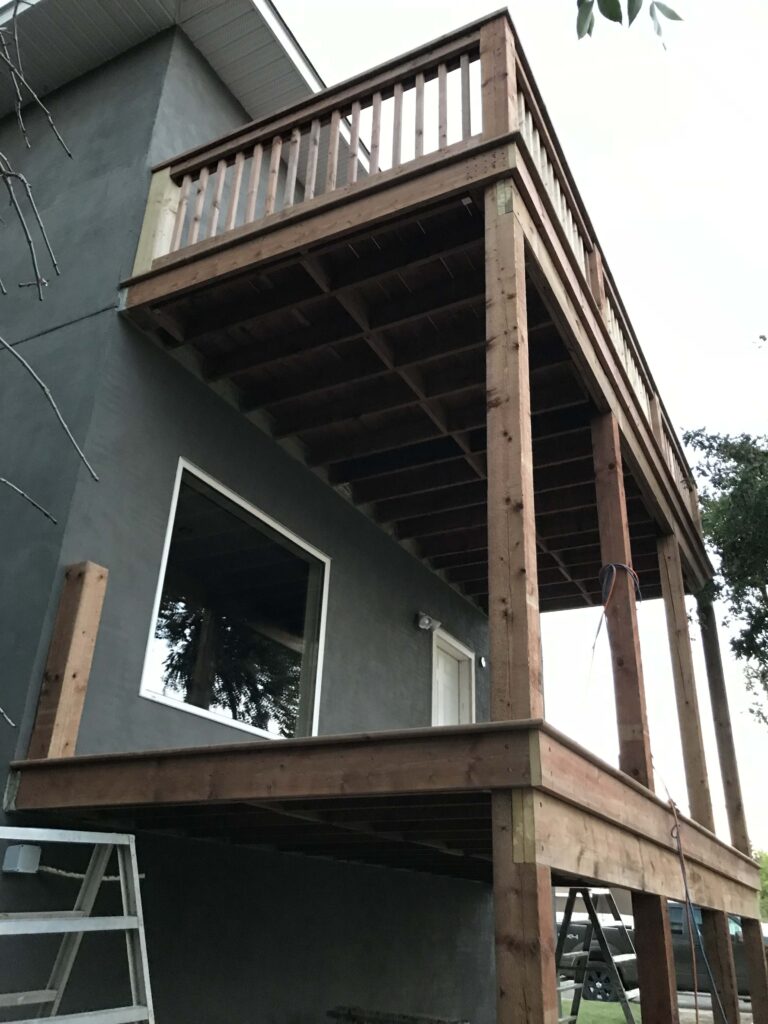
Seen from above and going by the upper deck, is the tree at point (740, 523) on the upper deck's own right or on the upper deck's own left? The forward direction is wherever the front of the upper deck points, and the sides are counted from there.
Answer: on the upper deck's own left

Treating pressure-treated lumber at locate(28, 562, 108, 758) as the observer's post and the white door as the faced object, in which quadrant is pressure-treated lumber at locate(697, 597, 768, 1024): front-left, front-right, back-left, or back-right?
front-right

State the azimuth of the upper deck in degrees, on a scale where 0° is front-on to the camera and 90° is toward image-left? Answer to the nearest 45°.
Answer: approximately 315°

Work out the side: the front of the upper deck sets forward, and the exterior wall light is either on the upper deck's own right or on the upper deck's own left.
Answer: on the upper deck's own left

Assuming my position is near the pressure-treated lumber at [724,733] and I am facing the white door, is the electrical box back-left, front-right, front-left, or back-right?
front-left

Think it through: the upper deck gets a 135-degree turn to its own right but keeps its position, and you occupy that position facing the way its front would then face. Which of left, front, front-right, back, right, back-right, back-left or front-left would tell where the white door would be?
right

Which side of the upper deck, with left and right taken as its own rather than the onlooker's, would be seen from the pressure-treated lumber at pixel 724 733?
left
